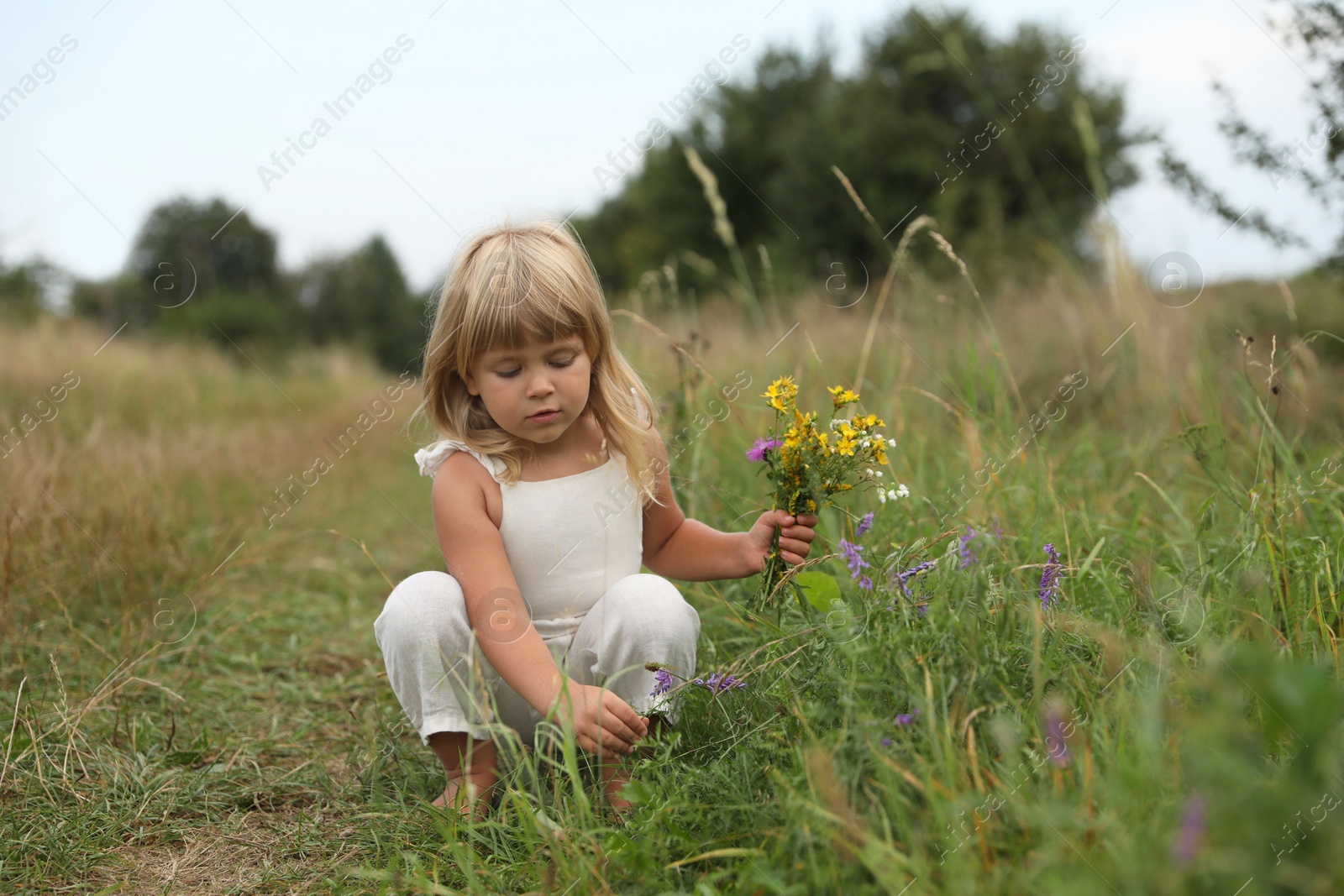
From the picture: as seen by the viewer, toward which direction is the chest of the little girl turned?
toward the camera

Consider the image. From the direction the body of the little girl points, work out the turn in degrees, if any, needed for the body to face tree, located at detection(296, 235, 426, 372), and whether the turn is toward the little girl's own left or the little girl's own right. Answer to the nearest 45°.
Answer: approximately 180°

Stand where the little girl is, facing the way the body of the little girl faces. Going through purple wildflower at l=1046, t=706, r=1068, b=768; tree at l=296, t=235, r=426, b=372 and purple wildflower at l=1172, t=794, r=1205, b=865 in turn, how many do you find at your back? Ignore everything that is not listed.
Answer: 1

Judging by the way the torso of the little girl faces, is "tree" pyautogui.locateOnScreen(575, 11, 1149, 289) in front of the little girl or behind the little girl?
behind

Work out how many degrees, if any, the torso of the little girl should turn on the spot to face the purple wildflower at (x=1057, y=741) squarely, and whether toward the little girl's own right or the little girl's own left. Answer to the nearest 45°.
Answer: approximately 45° to the little girl's own left
